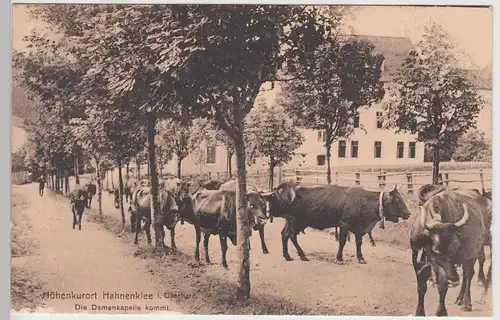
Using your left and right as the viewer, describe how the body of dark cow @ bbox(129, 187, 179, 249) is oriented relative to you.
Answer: facing the viewer and to the right of the viewer

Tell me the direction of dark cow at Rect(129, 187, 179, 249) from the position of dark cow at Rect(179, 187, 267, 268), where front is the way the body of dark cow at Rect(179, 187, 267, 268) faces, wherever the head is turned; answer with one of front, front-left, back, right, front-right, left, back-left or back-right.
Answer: back-right

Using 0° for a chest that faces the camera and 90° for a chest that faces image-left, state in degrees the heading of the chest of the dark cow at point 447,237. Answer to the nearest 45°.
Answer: approximately 45°

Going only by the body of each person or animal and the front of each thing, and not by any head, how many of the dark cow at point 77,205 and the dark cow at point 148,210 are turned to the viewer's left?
0

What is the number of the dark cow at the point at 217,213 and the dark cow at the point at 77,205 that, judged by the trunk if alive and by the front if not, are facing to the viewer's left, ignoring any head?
0
